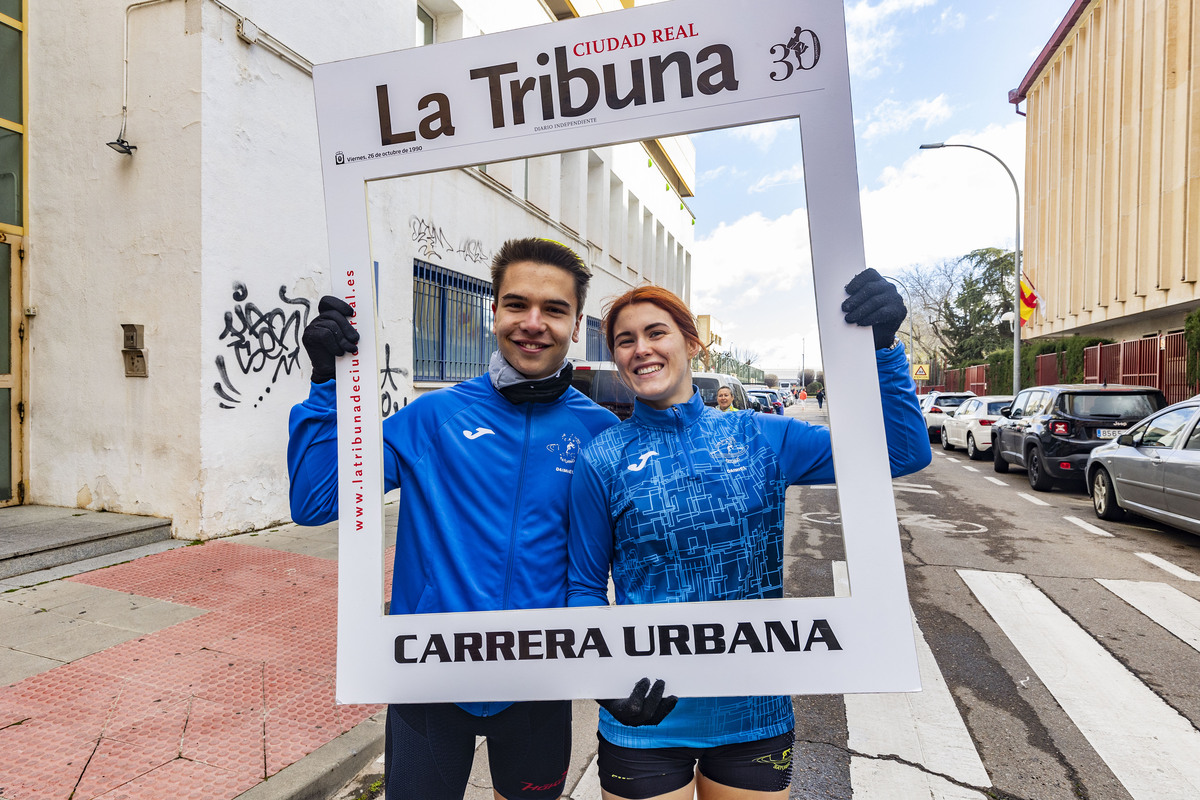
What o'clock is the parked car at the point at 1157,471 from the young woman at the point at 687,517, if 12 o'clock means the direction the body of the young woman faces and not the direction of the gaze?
The parked car is roughly at 7 o'clock from the young woman.

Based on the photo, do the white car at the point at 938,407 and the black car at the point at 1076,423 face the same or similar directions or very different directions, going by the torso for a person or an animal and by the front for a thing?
same or similar directions

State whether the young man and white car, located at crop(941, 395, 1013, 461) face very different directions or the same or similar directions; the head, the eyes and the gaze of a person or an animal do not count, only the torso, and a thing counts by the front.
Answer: very different directions

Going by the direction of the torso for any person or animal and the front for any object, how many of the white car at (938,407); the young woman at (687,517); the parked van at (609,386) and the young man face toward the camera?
2

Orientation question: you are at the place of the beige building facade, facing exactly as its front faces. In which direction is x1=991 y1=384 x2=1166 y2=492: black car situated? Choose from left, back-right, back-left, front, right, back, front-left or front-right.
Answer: front-left

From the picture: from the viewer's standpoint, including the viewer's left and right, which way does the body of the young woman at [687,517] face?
facing the viewer

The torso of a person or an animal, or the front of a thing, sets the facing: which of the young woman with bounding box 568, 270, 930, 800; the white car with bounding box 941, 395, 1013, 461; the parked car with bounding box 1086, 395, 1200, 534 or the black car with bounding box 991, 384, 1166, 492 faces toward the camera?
the young woman

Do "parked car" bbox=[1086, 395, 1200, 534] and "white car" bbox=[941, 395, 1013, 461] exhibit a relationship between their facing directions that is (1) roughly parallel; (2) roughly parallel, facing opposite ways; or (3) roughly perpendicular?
roughly parallel

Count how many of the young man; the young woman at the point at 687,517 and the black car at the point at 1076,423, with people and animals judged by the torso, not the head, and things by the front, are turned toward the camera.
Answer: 2

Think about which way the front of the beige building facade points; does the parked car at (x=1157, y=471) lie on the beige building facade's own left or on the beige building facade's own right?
on the beige building facade's own left

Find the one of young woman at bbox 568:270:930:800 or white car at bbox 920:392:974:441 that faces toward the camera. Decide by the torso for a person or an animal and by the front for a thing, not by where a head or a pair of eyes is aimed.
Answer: the young woman

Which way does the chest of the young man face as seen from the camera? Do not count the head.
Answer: toward the camera

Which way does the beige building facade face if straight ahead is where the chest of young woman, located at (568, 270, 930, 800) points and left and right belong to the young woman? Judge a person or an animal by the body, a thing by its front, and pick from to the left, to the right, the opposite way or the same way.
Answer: to the right

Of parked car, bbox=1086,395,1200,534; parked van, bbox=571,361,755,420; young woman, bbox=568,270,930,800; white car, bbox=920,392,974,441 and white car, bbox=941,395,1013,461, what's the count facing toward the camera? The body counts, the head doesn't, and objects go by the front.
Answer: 1

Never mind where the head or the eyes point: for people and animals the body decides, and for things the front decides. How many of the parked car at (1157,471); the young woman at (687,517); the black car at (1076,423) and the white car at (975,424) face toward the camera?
1

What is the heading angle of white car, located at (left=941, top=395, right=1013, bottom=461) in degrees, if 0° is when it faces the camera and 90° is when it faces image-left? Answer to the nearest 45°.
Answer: approximately 135°
